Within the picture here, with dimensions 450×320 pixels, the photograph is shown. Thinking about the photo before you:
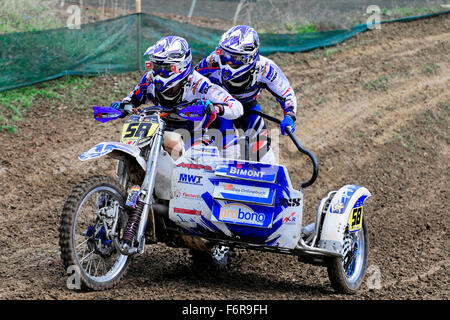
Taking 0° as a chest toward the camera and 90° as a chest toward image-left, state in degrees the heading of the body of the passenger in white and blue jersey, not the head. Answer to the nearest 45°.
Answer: approximately 45°

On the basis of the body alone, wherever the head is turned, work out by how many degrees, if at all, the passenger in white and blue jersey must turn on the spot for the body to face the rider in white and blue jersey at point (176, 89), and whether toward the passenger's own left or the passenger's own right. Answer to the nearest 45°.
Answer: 0° — they already face them

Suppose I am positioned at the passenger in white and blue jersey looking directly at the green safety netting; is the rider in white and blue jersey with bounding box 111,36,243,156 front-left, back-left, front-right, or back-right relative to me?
back-left

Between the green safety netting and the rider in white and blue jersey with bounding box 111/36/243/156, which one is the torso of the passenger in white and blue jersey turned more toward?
the rider in white and blue jersey

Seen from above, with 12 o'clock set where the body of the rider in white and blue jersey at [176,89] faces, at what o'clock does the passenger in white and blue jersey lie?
The passenger in white and blue jersey is roughly at 6 o'clock from the rider in white and blue jersey.

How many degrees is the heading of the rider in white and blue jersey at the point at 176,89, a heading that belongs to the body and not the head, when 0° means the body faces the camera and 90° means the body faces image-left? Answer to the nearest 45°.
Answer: approximately 45°

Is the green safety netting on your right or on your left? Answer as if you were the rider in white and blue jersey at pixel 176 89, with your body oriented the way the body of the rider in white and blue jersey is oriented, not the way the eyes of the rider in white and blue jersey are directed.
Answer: on your right
